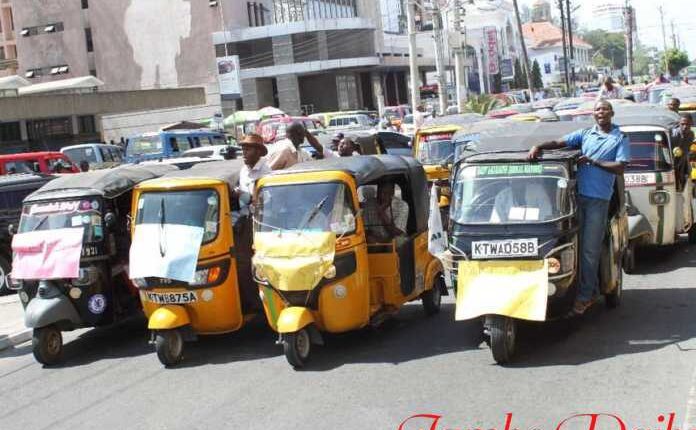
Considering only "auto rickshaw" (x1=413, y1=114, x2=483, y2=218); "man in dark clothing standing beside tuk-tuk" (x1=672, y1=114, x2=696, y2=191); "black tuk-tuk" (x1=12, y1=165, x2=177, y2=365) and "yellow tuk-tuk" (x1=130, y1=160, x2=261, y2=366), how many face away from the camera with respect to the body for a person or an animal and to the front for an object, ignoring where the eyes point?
0

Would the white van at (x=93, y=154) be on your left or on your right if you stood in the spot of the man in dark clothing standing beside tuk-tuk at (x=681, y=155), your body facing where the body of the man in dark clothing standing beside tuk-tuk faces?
on your right

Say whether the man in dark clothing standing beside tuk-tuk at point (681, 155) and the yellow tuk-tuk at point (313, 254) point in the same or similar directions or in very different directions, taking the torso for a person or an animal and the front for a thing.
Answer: same or similar directions

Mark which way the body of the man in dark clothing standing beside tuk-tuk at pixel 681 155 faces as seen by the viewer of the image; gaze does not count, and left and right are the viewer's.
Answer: facing the viewer

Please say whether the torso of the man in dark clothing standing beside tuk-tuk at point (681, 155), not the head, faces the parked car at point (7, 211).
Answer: no

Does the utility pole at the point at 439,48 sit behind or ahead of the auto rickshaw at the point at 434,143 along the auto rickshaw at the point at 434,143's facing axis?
behind

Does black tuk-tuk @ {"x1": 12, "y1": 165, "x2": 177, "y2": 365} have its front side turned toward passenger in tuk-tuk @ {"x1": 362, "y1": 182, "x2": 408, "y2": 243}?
no

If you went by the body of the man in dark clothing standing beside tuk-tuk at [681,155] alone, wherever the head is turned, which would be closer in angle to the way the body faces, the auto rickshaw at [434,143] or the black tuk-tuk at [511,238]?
the black tuk-tuk

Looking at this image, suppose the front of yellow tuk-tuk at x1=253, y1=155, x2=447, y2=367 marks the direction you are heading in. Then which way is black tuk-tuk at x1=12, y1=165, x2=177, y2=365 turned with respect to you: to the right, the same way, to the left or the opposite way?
the same way

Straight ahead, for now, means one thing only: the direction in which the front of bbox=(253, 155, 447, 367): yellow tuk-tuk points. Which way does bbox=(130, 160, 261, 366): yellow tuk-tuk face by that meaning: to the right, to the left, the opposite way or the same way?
the same way

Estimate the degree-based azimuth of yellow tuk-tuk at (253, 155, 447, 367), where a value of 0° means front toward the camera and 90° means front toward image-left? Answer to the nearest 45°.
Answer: approximately 45°

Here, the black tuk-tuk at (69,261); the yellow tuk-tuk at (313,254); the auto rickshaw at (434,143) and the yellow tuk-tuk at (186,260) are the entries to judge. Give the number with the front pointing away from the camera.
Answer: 0

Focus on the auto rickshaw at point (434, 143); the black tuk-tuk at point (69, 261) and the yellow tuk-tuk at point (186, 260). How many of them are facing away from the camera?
0

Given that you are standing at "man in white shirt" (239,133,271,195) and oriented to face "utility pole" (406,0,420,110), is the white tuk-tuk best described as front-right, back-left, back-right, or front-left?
front-right

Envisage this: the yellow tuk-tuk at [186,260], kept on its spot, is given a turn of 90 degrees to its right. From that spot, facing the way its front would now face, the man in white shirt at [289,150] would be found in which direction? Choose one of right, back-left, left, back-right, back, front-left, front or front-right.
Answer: right

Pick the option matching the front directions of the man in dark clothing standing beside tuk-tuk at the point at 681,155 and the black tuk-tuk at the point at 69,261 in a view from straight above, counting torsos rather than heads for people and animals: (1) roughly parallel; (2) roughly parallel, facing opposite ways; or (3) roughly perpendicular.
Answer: roughly parallel

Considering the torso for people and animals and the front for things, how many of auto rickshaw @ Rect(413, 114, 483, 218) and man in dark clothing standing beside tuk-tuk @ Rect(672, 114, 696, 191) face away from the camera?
0

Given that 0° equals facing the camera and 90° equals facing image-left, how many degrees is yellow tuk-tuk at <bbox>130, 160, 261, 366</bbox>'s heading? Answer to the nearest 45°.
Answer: approximately 45°

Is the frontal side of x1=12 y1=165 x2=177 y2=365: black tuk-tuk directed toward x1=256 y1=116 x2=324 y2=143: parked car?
no
